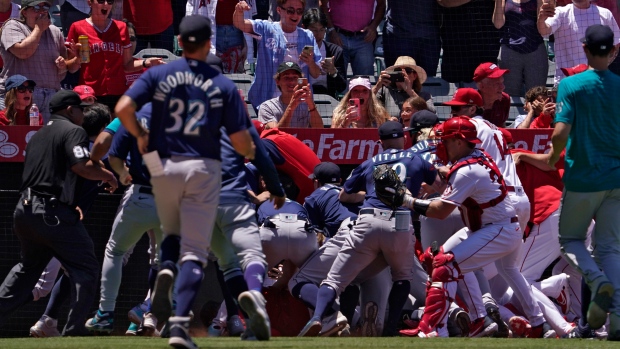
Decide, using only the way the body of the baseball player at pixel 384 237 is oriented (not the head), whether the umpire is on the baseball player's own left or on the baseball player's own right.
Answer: on the baseball player's own left

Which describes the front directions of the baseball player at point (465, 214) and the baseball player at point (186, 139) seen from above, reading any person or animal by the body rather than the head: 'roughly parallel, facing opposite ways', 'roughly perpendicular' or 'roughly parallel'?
roughly perpendicular

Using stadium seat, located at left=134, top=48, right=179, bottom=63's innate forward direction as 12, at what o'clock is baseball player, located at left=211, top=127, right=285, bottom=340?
The baseball player is roughly at 12 o'clock from the stadium seat.

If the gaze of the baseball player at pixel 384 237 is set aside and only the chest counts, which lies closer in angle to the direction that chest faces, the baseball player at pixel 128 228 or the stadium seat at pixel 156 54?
the stadium seat

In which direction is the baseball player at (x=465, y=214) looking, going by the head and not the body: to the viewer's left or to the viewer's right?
to the viewer's left

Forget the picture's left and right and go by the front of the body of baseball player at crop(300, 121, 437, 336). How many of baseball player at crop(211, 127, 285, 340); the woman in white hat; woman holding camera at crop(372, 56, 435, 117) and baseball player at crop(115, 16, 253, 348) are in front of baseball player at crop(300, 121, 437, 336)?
2

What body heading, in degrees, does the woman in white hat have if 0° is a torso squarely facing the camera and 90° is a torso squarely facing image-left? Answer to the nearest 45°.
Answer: approximately 0°

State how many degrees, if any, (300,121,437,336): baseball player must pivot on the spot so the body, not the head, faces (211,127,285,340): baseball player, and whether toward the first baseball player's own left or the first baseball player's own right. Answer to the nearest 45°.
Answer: approximately 135° to the first baseball player's own left

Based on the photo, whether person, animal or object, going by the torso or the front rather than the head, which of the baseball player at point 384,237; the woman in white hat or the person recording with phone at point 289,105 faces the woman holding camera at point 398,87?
the baseball player

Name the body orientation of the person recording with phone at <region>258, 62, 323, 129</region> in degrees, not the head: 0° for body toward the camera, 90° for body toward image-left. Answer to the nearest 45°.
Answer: approximately 0°

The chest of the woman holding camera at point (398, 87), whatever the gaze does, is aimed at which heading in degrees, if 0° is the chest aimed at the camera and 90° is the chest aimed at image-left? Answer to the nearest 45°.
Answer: approximately 45°

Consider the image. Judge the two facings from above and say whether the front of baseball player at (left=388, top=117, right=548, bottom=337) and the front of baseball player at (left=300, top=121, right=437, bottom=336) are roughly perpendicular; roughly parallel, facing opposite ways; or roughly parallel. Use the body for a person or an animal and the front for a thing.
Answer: roughly perpendicular

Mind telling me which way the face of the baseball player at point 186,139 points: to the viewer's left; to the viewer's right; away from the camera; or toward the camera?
away from the camera
